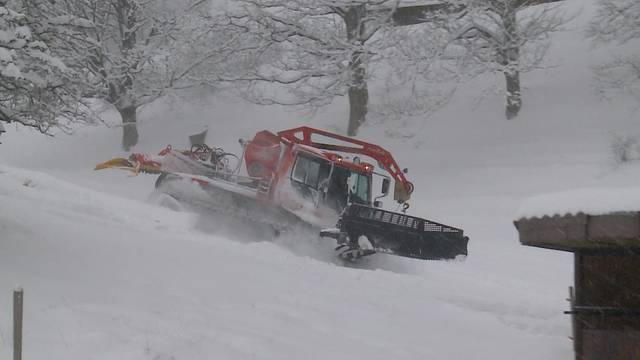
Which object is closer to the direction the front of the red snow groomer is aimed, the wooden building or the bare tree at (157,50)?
the wooden building

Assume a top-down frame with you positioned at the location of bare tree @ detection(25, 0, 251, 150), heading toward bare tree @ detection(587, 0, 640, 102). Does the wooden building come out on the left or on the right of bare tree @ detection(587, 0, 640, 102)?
right

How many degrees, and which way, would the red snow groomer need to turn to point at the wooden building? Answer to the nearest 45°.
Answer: approximately 45° to its right

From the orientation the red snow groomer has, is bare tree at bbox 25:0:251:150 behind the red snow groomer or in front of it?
behind

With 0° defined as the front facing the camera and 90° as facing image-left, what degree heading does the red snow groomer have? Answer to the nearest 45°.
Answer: approximately 315°

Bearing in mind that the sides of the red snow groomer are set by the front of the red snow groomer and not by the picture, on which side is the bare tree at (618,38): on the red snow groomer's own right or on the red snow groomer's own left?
on the red snow groomer's own left
